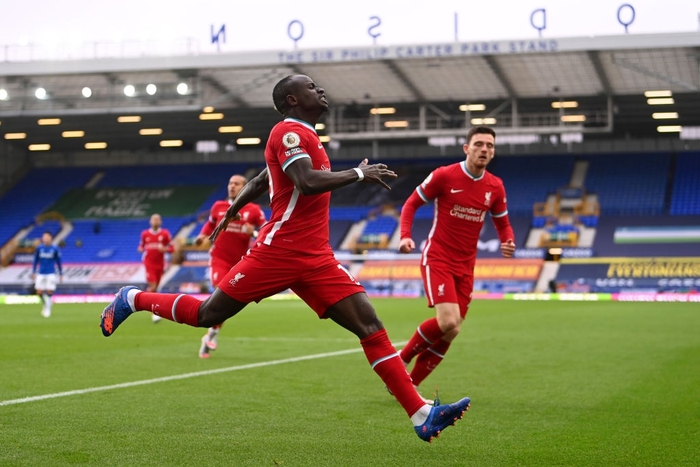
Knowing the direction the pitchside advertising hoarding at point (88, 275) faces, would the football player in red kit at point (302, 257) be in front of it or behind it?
in front

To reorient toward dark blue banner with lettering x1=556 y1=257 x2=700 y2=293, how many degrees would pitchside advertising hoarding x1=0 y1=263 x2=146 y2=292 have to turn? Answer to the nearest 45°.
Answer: approximately 45° to its left

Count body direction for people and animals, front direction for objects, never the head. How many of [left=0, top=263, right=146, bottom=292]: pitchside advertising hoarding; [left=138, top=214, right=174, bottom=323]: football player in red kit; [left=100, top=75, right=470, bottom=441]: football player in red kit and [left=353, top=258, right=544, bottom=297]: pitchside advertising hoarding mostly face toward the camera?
3

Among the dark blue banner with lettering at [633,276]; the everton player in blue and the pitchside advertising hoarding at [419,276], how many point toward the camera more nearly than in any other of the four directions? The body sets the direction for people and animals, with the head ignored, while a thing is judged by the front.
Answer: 3

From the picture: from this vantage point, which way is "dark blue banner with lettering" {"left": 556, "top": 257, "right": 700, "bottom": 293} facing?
toward the camera

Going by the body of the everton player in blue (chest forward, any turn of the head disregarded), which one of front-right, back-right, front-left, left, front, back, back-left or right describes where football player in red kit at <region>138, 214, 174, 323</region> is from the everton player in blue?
front-left

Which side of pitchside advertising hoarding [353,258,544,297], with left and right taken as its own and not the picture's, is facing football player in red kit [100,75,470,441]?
front

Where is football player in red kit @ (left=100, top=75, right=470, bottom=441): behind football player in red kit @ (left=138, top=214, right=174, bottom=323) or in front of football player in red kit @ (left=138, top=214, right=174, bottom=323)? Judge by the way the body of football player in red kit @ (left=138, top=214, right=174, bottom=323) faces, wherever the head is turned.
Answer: in front

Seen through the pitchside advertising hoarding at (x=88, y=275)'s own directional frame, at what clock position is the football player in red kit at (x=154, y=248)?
The football player in red kit is roughly at 12 o'clock from the pitchside advertising hoarding.

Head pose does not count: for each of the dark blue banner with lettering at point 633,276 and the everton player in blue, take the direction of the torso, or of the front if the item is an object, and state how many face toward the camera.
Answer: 2

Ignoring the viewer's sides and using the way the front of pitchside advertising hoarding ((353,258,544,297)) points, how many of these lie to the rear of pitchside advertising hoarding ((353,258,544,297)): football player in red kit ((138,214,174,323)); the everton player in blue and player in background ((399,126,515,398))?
0

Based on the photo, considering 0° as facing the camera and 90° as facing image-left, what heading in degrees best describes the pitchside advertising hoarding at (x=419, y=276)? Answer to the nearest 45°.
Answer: approximately 0°

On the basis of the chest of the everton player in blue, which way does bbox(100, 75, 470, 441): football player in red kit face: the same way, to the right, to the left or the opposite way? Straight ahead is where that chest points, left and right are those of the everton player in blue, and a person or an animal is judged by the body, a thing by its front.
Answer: to the left

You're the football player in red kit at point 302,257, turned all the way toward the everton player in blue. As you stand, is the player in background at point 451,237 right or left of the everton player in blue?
right

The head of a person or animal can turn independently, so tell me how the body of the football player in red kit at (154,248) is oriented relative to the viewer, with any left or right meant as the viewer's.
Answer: facing the viewer

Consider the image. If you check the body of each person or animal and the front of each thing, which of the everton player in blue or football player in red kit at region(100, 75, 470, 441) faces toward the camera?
the everton player in blue

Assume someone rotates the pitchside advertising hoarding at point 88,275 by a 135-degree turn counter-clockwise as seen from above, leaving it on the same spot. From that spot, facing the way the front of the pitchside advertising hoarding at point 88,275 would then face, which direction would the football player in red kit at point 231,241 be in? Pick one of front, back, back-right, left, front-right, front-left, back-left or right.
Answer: back-right

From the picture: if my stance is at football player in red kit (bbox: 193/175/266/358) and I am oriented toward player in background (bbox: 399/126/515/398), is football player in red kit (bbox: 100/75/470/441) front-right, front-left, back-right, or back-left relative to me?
front-right
